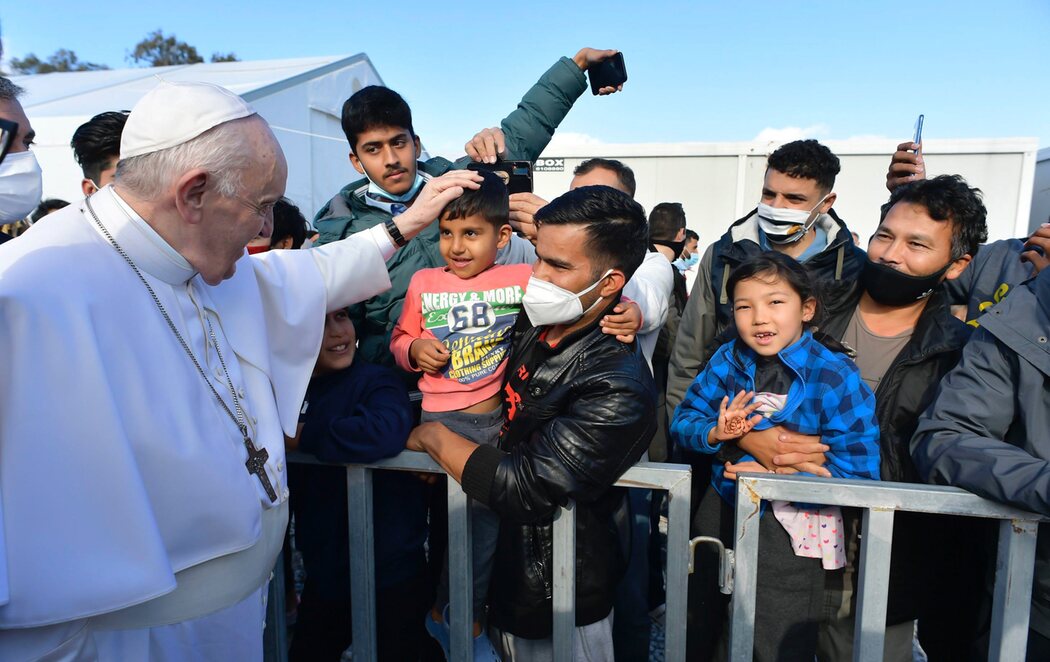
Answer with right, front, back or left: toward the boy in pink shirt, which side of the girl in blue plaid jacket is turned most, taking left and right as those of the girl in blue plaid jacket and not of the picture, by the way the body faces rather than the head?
right

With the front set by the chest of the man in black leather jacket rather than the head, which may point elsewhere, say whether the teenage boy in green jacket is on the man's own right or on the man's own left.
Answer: on the man's own right

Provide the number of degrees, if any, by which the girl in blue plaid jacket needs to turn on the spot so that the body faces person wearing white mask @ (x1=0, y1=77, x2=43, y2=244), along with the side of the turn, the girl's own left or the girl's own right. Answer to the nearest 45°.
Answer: approximately 90° to the girl's own right

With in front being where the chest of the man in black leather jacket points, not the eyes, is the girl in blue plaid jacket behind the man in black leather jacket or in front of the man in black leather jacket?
behind

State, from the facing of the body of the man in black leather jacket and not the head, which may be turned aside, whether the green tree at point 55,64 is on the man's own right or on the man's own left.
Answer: on the man's own right

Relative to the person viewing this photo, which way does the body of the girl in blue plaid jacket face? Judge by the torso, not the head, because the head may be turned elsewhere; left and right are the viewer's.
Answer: facing the viewer

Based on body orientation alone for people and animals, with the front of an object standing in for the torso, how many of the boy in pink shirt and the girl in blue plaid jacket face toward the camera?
2
